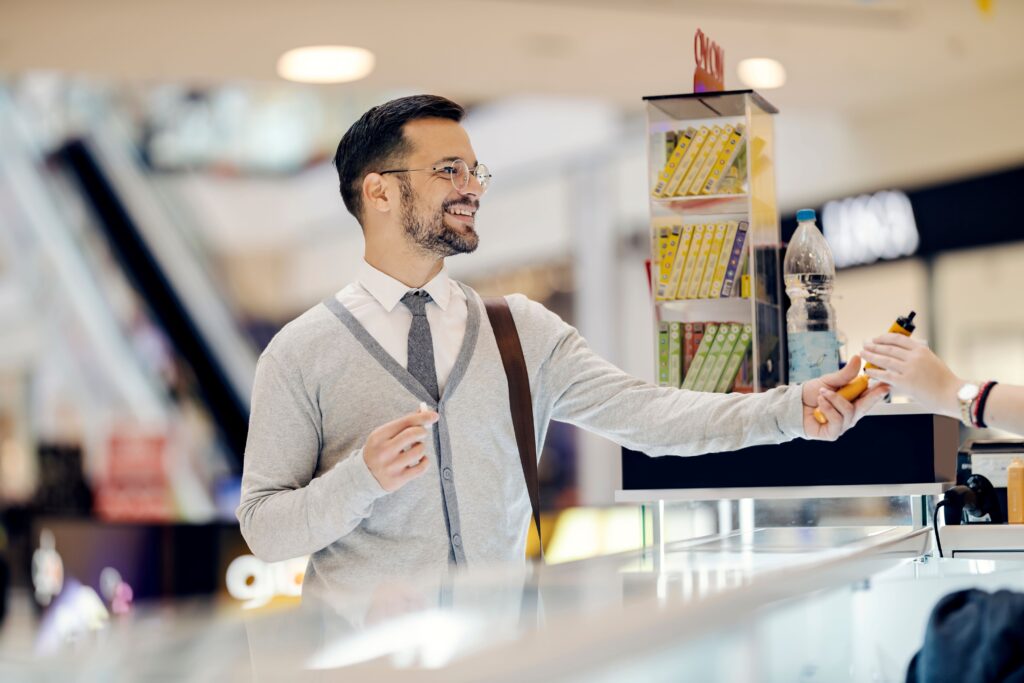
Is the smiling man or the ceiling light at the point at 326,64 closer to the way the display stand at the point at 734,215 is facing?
the smiling man

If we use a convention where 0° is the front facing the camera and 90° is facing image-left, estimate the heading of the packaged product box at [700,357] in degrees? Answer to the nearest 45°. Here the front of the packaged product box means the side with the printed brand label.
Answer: approximately 0°

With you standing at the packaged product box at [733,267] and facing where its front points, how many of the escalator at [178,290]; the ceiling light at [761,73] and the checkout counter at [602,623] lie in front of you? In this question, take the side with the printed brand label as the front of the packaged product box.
1

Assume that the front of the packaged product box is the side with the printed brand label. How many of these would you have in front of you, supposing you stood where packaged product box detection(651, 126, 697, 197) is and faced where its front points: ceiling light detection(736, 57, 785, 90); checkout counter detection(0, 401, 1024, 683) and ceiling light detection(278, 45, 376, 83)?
1
